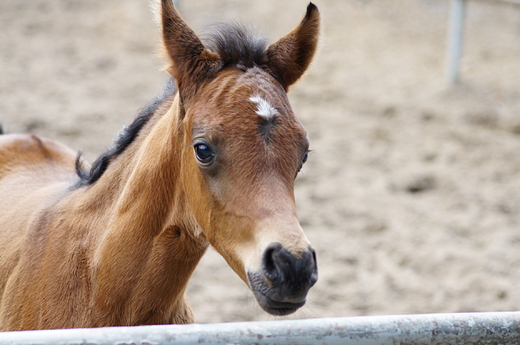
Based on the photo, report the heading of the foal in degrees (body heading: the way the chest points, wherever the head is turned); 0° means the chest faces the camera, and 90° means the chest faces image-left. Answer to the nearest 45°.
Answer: approximately 315°

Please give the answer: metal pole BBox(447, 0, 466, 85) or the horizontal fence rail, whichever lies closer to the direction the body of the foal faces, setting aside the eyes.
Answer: the horizontal fence rail

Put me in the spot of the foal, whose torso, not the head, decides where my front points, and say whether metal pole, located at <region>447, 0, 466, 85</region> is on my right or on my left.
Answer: on my left
